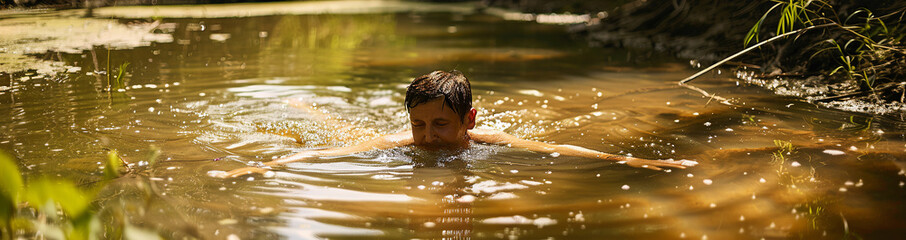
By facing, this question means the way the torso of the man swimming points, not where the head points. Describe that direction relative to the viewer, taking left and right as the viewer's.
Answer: facing the viewer

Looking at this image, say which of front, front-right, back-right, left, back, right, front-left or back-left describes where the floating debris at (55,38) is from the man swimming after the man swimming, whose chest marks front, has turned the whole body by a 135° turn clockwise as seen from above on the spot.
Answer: front
